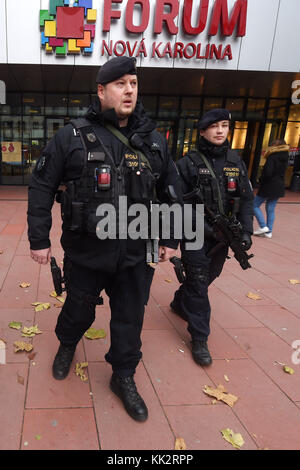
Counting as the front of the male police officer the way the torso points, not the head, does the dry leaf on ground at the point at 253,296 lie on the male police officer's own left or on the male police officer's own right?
on the male police officer's own left

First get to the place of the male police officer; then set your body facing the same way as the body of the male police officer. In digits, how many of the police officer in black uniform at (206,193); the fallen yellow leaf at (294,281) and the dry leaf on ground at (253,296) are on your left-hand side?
3

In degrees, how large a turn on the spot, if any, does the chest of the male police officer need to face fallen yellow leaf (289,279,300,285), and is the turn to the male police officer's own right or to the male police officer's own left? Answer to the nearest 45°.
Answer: approximately 90° to the male police officer's own left

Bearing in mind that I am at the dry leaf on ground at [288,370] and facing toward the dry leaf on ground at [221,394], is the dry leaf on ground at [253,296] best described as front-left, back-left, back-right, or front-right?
back-right

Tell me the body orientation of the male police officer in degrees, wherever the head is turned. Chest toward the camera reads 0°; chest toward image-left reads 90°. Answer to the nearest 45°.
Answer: approximately 315°
